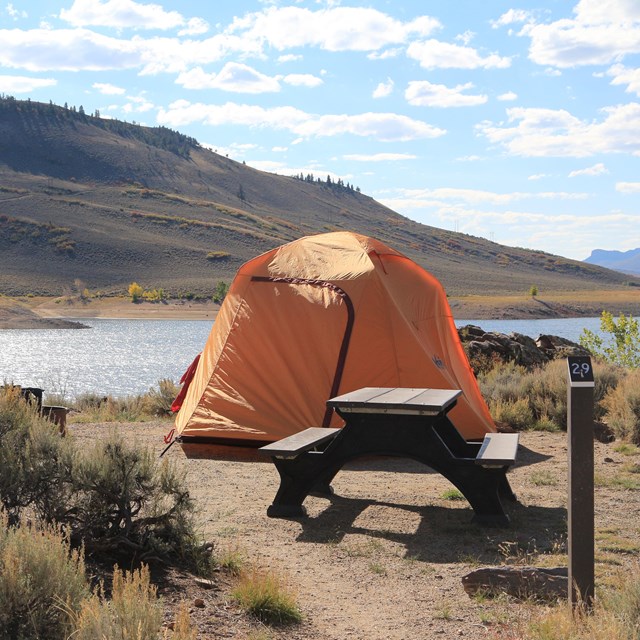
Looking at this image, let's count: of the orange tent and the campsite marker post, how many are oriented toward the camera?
2

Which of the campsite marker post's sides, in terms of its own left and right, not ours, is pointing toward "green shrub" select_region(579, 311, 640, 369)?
back

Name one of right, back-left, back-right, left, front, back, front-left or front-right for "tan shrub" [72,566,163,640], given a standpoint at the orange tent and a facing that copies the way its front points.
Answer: front

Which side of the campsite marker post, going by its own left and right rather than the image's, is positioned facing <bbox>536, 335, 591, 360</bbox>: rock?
back

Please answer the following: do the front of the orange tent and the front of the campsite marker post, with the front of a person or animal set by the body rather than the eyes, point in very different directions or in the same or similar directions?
same or similar directions

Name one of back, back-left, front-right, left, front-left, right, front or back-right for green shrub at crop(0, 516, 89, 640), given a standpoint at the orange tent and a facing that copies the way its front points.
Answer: front

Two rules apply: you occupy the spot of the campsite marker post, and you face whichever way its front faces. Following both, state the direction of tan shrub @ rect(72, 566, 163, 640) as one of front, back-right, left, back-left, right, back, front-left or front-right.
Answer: front-right

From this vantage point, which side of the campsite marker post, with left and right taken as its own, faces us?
front

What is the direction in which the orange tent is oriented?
toward the camera
